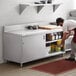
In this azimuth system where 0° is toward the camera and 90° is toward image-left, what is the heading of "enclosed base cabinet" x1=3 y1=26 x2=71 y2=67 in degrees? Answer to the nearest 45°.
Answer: approximately 315°
